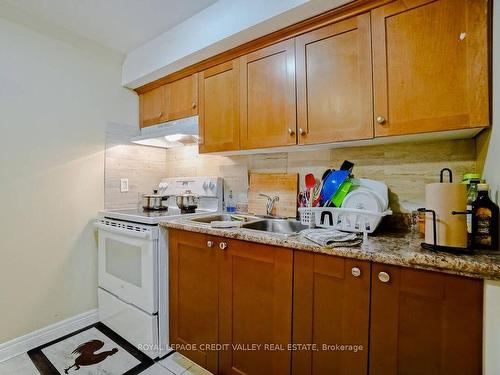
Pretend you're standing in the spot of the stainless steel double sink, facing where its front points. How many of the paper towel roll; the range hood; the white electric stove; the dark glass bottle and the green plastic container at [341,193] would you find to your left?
3

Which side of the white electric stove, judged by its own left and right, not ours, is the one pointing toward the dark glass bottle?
left

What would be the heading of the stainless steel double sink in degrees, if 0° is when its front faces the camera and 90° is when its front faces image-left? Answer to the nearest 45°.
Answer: approximately 45°

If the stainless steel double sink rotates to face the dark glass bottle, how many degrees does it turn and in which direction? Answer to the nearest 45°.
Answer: approximately 90° to its left

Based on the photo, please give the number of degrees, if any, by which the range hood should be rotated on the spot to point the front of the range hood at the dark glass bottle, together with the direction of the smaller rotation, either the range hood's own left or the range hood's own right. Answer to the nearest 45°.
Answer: approximately 90° to the range hood's own left

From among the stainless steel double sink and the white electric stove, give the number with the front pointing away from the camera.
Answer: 0

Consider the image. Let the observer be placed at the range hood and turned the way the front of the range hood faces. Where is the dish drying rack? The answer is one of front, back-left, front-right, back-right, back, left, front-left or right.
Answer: left

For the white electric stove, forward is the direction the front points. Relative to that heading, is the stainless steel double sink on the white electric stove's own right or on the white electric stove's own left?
on the white electric stove's own left

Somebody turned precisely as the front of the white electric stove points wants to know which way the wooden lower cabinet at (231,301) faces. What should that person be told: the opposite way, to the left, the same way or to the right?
the same way

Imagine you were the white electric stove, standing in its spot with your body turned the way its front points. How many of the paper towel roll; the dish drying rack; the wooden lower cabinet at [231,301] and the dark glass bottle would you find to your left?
4

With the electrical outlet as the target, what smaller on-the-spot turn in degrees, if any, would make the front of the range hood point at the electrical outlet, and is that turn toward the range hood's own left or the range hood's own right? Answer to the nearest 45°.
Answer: approximately 90° to the range hood's own right

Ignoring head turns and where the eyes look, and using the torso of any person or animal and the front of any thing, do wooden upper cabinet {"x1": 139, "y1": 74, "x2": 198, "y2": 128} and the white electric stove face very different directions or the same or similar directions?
same or similar directions

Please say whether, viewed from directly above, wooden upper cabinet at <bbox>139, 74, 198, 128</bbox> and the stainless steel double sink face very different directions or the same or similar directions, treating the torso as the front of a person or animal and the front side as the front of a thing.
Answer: same or similar directions

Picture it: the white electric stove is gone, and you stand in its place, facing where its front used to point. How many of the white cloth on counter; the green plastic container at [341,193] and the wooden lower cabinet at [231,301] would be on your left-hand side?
3

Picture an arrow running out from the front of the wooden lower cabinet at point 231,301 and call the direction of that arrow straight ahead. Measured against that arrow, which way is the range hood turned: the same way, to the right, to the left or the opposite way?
the same way

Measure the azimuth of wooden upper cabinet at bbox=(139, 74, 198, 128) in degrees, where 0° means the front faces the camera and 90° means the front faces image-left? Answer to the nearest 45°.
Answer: approximately 45°
